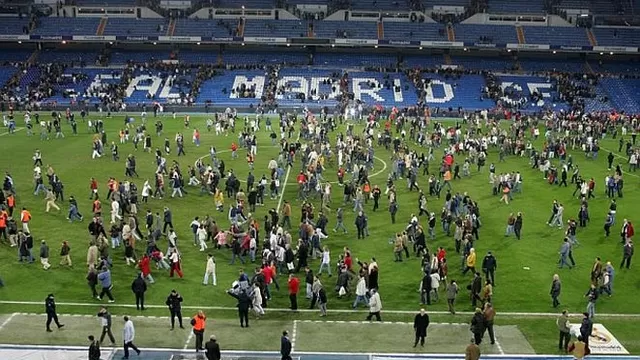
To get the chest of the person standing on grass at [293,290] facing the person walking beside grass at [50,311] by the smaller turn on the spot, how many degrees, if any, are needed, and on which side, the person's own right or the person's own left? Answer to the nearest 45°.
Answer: approximately 90° to the person's own left

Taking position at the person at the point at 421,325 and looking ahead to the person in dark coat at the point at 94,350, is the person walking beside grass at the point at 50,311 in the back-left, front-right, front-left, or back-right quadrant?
front-right

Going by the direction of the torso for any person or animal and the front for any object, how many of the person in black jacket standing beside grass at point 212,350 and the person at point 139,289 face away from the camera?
2

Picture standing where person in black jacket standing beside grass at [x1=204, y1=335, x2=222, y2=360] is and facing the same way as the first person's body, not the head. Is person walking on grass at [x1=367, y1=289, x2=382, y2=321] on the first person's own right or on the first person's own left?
on the first person's own right

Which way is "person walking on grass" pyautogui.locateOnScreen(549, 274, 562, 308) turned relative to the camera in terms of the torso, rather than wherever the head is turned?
away from the camera

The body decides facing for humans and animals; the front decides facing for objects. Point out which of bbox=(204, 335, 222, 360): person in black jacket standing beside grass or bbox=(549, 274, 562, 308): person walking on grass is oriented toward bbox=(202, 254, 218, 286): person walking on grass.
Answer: bbox=(204, 335, 222, 360): person in black jacket standing beside grass

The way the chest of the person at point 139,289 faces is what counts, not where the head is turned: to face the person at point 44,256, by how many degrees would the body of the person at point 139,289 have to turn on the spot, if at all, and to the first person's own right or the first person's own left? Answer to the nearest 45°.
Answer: approximately 45° to the first person's own left

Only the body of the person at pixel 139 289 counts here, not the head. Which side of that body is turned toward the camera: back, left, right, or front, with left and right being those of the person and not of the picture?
back

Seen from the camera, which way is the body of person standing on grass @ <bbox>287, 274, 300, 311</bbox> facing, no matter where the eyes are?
away from the camera
